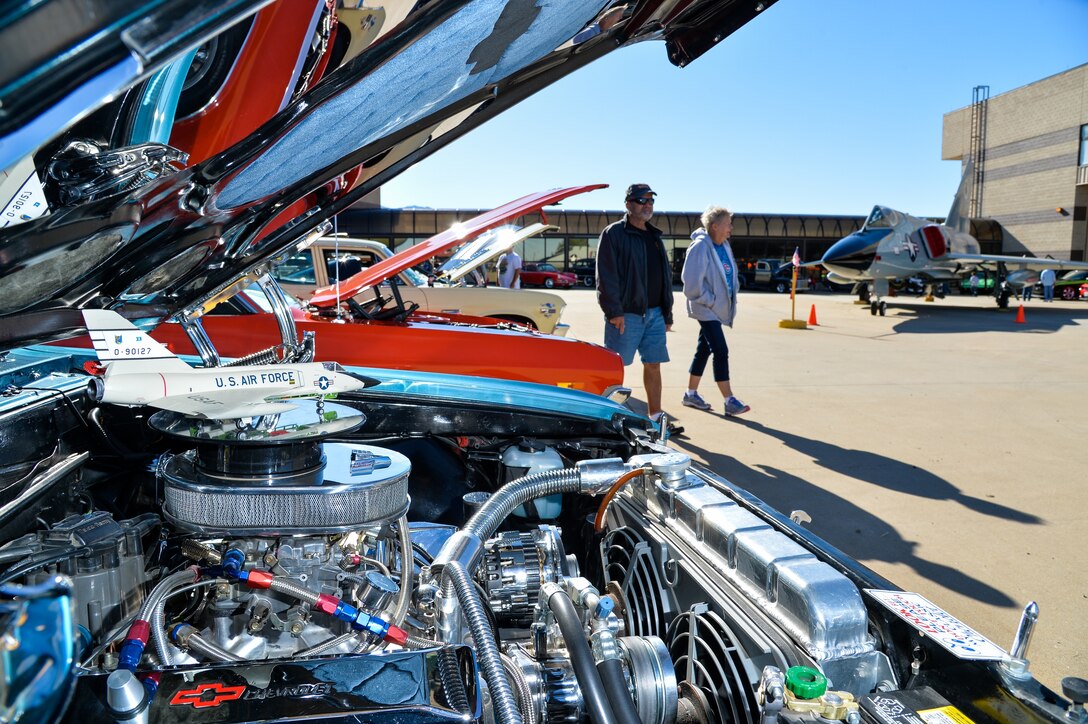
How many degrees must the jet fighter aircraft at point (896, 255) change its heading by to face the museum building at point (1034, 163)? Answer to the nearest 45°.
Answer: approximately 135° to its right

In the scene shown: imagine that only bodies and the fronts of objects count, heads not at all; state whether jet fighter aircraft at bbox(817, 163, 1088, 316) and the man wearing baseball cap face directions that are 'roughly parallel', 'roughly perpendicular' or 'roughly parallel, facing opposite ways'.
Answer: roughly perpendicular

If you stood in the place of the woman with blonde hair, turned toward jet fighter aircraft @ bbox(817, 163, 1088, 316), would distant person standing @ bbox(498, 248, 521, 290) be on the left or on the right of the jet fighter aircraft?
left

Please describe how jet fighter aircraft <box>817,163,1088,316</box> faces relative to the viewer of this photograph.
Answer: facing the viewer and to the left of the viewer

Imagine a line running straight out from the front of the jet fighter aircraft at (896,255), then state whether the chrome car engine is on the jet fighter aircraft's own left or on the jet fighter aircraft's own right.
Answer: on the jet fighter aircraft's own left

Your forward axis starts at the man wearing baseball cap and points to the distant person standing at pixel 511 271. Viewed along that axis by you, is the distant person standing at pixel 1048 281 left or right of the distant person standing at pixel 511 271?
right

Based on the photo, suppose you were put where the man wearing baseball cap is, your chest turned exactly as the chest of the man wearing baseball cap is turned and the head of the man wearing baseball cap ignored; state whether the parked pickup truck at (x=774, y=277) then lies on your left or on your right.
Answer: on your left

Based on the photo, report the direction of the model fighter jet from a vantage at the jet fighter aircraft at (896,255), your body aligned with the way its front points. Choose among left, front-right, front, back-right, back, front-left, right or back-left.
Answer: front-left

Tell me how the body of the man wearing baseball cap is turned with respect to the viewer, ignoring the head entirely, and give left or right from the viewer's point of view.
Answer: facing the viewer and to the right of the viewer

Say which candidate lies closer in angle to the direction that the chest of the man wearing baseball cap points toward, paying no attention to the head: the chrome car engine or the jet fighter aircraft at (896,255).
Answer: the chrome car engine

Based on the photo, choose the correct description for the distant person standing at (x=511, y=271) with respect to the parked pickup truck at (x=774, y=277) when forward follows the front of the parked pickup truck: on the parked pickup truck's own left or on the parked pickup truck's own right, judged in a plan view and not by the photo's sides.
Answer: on the parked pickup truck's own right

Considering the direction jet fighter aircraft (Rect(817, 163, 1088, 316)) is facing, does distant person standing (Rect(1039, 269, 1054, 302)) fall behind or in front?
behind
